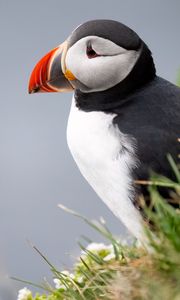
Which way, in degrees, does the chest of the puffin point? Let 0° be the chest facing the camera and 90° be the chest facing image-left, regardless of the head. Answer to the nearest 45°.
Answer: approximately 90°

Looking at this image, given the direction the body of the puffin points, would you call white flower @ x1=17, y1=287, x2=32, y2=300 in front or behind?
in front
